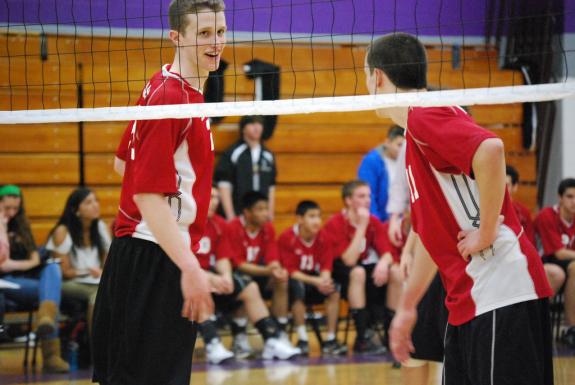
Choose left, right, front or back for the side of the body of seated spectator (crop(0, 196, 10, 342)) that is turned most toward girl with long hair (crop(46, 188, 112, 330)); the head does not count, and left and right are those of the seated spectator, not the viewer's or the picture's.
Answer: left

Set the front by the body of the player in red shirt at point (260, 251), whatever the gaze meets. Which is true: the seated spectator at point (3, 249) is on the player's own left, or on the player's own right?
on the player's own right

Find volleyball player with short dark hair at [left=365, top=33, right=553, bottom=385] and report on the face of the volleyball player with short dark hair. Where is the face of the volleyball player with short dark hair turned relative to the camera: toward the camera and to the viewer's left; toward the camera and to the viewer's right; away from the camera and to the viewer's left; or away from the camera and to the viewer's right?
away from the camera and to the viewer's left

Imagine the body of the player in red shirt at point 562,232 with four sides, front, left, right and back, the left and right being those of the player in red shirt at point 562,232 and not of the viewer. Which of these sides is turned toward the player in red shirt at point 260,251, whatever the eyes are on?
right

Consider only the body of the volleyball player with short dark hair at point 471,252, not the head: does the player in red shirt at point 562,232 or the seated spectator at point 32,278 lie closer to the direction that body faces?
the seated spectator

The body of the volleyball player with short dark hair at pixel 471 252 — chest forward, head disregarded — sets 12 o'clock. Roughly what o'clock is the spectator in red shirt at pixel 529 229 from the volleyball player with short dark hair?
The spectator in red shirt is roughly at 3 o'clock from the volleyball player with short dark hair.

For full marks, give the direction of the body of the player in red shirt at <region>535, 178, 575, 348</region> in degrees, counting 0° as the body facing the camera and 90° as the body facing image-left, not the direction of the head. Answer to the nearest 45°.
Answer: approximately 315°

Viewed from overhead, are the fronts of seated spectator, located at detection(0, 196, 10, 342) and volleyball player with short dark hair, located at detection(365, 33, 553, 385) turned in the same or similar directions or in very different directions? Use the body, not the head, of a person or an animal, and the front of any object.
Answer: very different directions

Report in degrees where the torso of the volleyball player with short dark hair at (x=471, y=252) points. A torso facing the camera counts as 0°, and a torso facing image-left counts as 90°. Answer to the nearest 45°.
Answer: approximately 90°

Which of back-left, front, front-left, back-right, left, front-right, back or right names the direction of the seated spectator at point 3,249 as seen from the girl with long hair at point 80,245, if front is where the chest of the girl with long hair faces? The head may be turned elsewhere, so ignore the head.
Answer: right

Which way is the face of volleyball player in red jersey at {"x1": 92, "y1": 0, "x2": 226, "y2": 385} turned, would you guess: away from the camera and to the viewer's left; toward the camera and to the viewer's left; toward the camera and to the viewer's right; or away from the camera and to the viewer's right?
toward the camera and to the viewer's right

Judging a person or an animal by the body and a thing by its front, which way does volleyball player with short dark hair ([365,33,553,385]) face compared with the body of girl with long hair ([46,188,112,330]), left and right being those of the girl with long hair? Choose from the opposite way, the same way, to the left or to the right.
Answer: the opposite way

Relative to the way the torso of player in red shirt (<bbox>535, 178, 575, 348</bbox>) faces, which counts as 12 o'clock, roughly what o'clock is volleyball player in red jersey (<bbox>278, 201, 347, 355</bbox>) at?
The volleyball player in red jersey is roughly at 4 o'clock from the player in red shirt.
